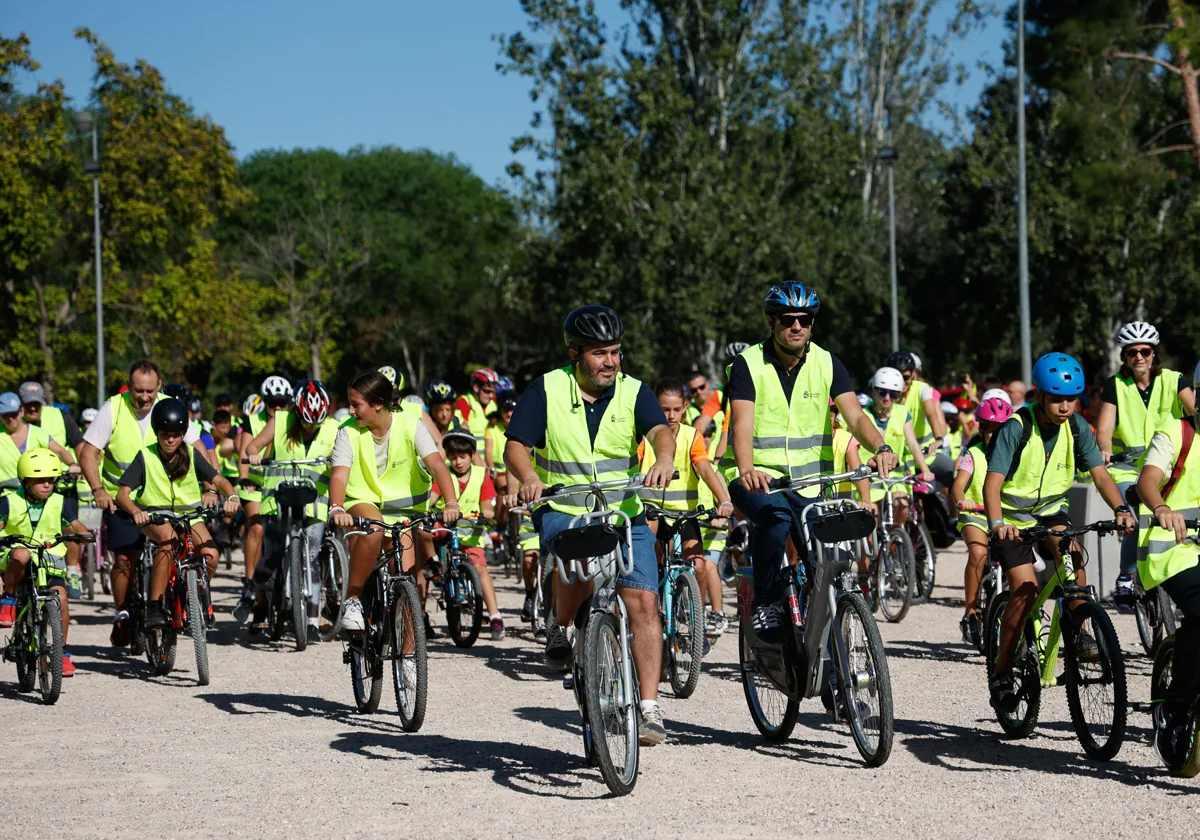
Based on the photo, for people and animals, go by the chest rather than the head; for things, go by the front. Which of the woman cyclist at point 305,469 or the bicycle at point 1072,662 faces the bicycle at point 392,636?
the woman cyclist

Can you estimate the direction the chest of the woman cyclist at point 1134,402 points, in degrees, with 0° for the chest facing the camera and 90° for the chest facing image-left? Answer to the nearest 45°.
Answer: approximately 0°

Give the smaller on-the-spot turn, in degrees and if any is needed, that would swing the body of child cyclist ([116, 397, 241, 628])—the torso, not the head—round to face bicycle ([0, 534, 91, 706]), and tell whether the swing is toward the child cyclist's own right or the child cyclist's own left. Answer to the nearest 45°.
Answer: approximately 45° to the child cyclist's own right

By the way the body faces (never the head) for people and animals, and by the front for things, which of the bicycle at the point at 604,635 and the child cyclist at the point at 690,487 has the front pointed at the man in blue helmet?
the child cyclist

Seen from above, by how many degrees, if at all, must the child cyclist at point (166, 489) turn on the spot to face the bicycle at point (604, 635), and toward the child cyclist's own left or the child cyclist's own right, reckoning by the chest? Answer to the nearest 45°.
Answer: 0° — they already face it

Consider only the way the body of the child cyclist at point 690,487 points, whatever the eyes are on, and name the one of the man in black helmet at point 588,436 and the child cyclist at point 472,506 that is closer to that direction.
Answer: the man in black helmet
